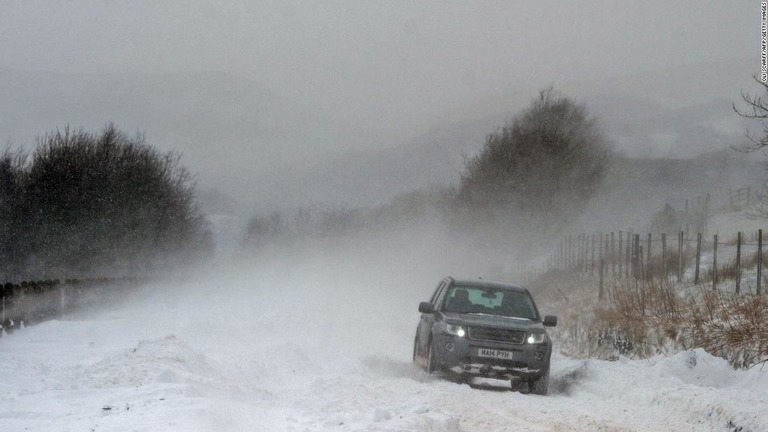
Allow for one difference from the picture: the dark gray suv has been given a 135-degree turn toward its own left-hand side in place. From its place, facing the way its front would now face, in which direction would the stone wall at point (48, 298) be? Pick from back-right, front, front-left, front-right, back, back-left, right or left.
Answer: left

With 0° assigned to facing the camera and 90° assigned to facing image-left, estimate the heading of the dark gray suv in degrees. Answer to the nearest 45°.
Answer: approximately 0°
